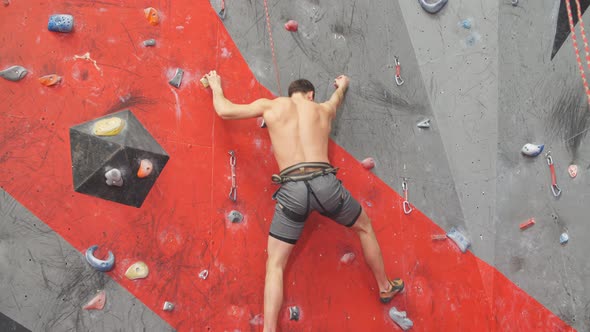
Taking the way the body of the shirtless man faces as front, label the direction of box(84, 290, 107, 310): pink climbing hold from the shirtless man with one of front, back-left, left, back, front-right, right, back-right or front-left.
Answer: back-left

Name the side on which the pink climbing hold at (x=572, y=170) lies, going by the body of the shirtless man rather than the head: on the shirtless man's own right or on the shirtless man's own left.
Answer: on the shirtless man's own right

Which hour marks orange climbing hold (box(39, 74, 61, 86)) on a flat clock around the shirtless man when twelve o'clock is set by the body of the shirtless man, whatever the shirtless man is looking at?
The orange climbing hold is roughly at 9 o'clock from the shirtless man.

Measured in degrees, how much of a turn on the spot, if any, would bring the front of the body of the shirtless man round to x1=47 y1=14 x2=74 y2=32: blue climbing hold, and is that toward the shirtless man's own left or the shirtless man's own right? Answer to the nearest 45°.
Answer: approximately 90° to the shirtless man's own left

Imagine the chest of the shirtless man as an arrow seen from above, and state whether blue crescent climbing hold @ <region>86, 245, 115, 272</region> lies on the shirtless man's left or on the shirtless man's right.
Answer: on the shirtless man's left

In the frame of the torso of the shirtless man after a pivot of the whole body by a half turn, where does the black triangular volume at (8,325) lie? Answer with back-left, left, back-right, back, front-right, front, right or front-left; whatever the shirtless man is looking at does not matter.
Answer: front-right

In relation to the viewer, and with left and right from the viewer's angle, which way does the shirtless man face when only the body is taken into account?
facing away from the viewer

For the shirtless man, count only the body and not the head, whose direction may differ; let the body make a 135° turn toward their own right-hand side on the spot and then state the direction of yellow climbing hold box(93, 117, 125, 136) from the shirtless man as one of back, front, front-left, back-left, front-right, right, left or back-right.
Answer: back-right

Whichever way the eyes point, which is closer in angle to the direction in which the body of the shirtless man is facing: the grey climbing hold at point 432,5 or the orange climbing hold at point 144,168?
the grey climbing hold

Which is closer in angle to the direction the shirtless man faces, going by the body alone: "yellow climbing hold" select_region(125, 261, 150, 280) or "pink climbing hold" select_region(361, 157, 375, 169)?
the pink climbing hold

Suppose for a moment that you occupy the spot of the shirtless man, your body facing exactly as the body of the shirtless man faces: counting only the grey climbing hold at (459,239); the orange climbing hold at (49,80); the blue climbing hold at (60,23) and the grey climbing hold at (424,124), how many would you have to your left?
2

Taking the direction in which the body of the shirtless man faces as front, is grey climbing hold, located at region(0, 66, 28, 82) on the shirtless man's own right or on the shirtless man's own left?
on the shirtless man's own left

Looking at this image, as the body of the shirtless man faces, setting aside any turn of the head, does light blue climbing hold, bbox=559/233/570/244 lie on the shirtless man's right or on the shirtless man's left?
on the shirtless man's right

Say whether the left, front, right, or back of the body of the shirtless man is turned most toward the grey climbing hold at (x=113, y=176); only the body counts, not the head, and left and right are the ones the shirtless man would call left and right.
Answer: left
